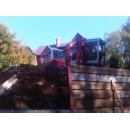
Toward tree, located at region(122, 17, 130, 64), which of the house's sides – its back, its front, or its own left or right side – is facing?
left

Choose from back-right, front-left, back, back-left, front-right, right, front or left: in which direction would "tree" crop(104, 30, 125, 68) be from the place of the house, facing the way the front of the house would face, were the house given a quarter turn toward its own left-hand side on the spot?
front

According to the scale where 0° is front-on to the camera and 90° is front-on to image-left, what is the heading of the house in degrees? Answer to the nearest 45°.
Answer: approximately 0°

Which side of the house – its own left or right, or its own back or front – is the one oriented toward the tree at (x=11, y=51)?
right
